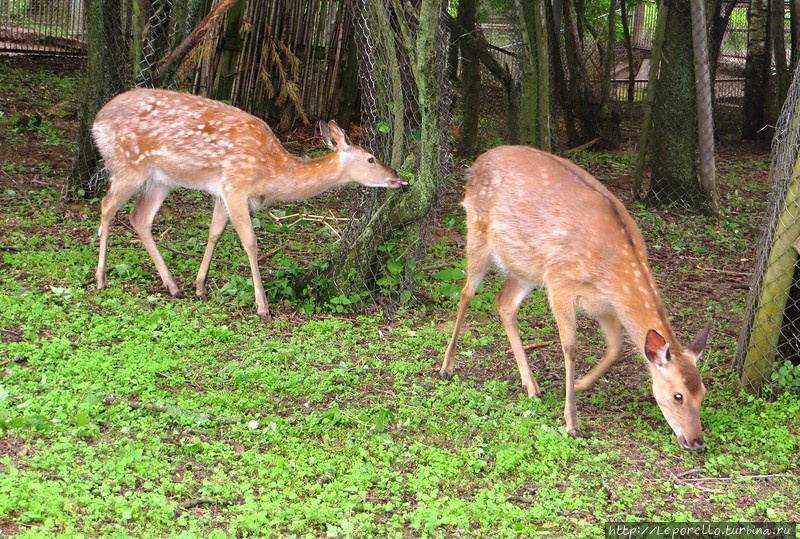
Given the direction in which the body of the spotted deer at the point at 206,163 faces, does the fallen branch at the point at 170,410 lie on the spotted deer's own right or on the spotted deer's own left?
on the spotted deer's own right

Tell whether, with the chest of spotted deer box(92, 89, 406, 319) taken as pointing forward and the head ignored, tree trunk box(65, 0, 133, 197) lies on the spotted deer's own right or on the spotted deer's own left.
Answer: on the spotted deer's own left

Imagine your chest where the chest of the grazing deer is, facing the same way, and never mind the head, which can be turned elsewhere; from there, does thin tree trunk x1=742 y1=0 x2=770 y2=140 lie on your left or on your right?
on your left

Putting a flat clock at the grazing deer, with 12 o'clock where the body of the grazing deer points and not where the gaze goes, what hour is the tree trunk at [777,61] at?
The tree trunk is roughly at 8 o'clock from the grazing deer.

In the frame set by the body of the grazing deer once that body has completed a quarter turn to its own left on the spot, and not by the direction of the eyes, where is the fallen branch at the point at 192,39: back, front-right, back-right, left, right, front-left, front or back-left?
left

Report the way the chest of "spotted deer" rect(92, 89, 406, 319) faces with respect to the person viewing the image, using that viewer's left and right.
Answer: facing to the right of the viewer

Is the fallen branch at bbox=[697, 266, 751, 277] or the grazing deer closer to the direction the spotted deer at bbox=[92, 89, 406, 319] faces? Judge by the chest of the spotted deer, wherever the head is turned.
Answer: the fallen branch

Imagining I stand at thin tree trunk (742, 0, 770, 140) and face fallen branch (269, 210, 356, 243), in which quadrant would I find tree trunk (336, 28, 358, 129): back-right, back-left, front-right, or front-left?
front-right

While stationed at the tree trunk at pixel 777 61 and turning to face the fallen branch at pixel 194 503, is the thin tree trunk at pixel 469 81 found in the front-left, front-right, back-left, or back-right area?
front-right

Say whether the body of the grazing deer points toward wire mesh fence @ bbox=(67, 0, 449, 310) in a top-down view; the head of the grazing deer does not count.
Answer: no

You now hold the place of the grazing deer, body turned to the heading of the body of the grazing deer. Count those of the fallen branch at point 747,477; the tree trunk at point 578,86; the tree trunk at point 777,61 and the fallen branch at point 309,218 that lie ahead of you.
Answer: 1

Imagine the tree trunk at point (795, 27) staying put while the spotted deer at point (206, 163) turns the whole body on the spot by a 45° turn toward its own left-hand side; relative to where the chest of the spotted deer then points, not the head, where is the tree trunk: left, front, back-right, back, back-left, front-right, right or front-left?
front

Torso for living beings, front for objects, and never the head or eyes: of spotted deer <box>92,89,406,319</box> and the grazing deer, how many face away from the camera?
0

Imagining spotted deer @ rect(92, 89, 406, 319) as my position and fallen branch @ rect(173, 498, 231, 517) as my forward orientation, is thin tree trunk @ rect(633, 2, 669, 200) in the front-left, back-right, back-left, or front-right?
back-left

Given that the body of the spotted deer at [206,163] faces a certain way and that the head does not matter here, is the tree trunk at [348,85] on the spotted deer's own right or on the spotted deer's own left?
on the spotted deer's own left

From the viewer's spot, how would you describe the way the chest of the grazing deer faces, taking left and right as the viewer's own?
facing the viewer and to the right of the viewer

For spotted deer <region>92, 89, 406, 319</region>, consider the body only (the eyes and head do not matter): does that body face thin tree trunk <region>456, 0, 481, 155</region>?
no
